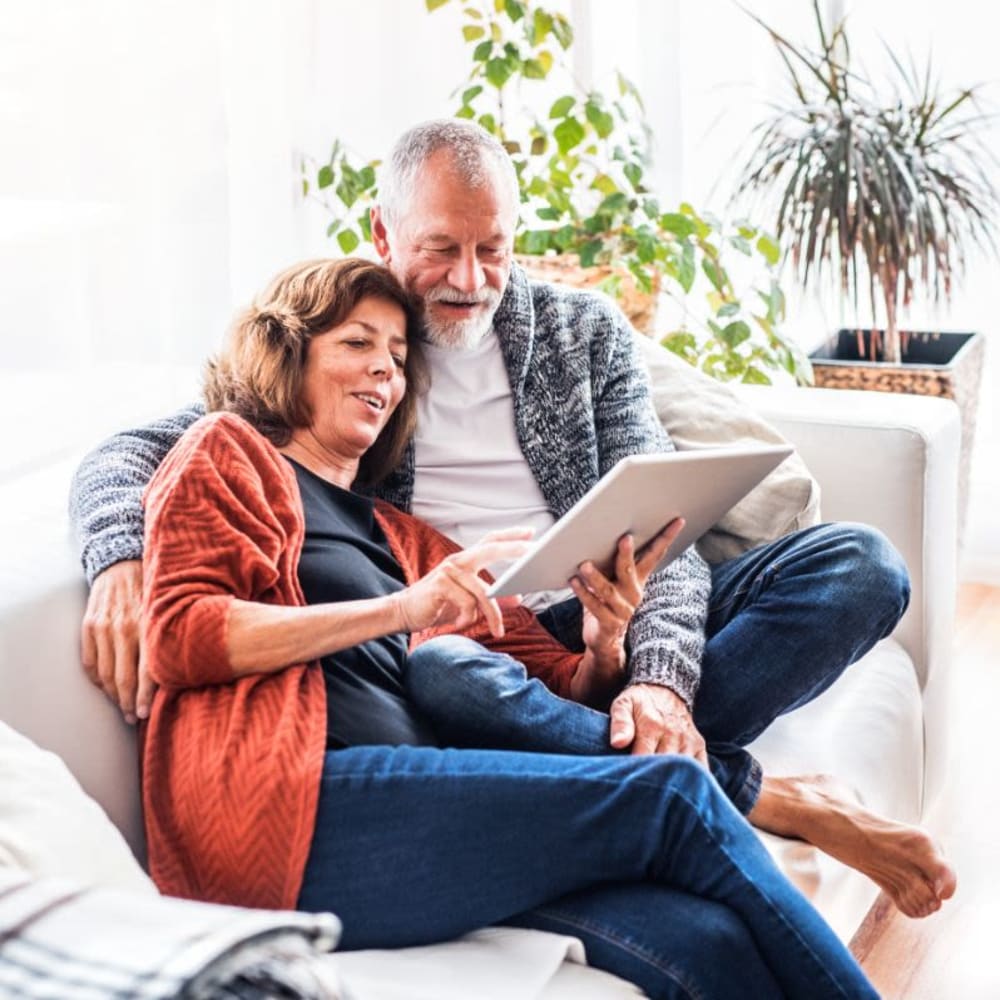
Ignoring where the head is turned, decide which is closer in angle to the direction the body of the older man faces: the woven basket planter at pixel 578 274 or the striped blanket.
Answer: the striped blanket

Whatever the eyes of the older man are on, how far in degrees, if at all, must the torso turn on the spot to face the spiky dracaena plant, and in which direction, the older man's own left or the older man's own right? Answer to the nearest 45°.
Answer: approximately 135° to the older man's own left

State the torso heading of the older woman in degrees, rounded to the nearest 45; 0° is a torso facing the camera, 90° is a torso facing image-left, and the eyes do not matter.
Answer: approximately 315°

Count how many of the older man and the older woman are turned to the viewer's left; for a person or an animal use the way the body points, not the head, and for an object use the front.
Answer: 0

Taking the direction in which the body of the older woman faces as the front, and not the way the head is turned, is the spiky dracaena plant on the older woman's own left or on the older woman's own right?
on the older woman's own left

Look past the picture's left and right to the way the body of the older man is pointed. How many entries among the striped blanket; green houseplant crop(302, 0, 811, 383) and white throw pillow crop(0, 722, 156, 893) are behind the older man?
1

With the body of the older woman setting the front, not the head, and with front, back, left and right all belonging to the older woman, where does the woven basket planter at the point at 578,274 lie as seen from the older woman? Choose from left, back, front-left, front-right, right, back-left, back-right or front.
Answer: back-left

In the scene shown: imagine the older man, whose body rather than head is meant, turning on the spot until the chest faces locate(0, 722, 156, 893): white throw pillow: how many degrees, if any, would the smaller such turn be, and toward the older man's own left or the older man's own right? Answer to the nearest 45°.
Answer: approximately 45° to the older man's own right

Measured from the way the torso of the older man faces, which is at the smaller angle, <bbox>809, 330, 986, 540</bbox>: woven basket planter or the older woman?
the older woman

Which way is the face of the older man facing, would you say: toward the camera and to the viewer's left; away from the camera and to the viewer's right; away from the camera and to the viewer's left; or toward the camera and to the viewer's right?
toward the camera and to the viewer's right

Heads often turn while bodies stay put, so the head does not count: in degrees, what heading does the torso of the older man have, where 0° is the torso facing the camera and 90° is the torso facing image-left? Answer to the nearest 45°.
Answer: approximately 0°

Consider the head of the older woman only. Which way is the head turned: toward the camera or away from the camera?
toward the camera

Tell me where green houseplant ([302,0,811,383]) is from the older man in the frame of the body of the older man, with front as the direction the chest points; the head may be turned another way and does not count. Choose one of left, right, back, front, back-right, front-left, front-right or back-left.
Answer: back
